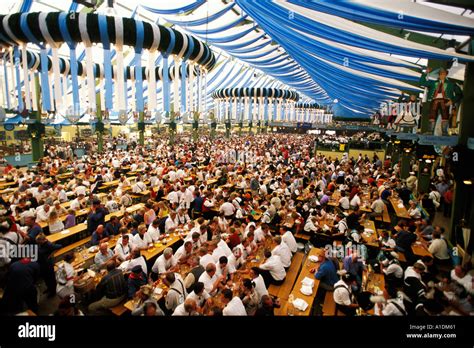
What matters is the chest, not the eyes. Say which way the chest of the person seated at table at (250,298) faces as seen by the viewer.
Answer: to the viewer's left

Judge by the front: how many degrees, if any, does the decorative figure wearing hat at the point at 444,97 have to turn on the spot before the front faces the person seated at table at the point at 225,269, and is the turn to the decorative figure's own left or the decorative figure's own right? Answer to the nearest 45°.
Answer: approximately 45° to the decorative figure's own right

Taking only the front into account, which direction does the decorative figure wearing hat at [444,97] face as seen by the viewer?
toward the camera

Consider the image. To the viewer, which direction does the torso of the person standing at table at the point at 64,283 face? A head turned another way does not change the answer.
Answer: to the viewer's right

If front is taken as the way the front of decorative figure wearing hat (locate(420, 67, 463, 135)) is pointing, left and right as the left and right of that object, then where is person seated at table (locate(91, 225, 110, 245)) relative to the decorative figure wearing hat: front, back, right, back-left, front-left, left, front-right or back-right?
front-right

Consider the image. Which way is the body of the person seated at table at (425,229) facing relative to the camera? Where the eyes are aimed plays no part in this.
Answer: to the viewer's left
